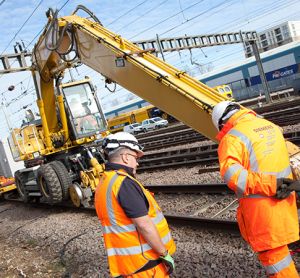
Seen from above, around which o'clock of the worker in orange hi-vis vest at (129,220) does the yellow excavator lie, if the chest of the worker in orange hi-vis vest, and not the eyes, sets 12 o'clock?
The yellow excavator is roughly at 9 o'clock from the worker in orange hi-vis vest.

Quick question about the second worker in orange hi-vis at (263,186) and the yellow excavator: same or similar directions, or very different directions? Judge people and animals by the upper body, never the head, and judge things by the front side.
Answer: very different directions

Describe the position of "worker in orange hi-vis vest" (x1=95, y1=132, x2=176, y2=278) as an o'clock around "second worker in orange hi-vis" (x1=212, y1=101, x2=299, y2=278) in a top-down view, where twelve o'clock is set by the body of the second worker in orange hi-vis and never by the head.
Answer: The worker in orange hi-vis vest is roughly at 10 o'clock from the second worker in orange hi-vis.

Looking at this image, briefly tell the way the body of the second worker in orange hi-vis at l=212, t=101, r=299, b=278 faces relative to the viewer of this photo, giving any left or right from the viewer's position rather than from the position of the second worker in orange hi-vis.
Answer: facing away from the viewer and to the left of the viewer

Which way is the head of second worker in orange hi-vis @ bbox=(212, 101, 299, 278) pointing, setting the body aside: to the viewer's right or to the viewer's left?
to the viewer's left

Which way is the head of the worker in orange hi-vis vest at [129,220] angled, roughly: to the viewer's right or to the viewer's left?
to the viewer's right

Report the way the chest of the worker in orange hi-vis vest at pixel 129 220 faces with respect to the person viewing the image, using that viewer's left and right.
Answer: facing to the right of the viewer

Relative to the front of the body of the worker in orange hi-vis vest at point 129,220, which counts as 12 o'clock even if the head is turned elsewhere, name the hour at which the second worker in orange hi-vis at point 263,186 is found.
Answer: The second worker in orange hi-vis is roughly at 12 o'clock from the worker in orange hi-vis vest.
